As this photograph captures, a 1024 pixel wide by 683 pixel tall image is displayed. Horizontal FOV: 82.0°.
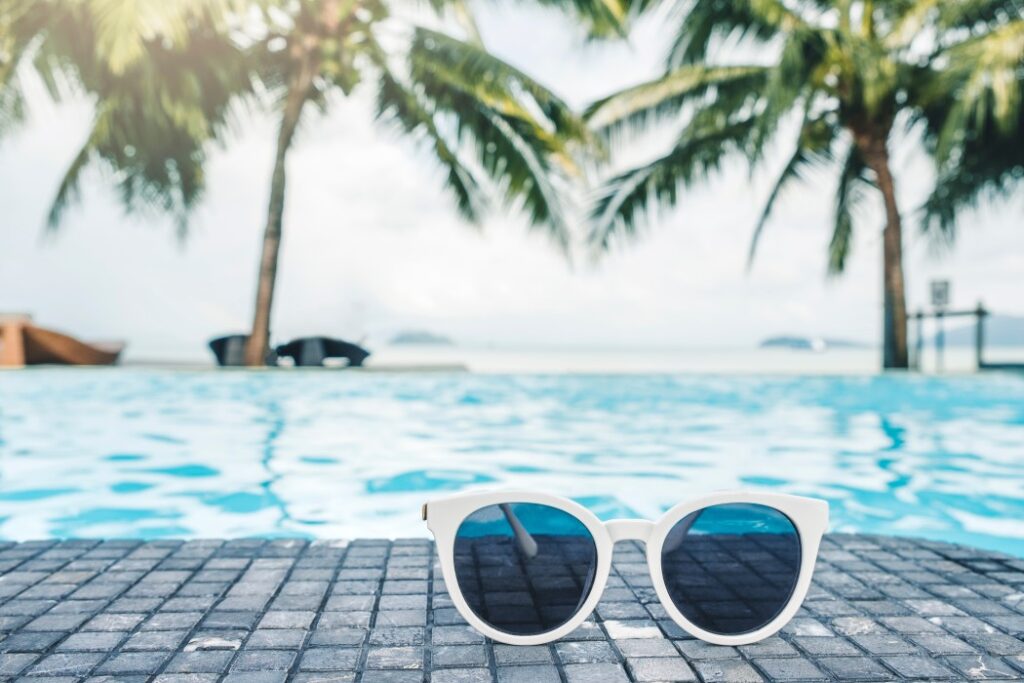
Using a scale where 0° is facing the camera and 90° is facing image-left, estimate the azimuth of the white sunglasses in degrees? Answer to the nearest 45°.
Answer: approximately 0°

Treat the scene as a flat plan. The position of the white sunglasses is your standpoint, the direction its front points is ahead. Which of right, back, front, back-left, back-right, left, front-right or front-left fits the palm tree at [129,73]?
back-right

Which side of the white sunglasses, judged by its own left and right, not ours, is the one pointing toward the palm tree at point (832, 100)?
back

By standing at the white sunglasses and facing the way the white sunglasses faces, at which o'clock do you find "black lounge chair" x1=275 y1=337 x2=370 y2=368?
The black lounge chair is roughly at 5 o'clock from the white sunglasses.

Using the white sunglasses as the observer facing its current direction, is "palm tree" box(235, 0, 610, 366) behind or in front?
behind

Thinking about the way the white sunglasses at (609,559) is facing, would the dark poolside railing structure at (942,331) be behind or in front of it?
behind

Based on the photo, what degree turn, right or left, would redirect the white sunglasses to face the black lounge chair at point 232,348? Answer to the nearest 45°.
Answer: approximately 135° to its right
